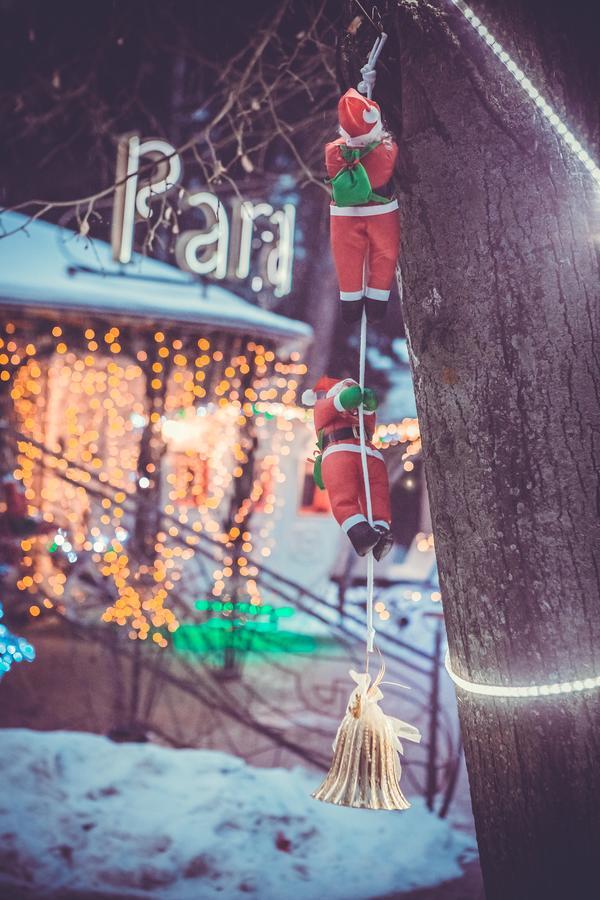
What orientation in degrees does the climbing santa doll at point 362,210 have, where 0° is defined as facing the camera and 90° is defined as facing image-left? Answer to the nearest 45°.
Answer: approximately 180°

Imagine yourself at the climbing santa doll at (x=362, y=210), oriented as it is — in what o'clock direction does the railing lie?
The railing is roughly at 12 o'clock from the climbing santa doll.

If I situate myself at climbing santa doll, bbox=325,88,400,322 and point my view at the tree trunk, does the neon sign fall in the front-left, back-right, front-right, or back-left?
back-left
